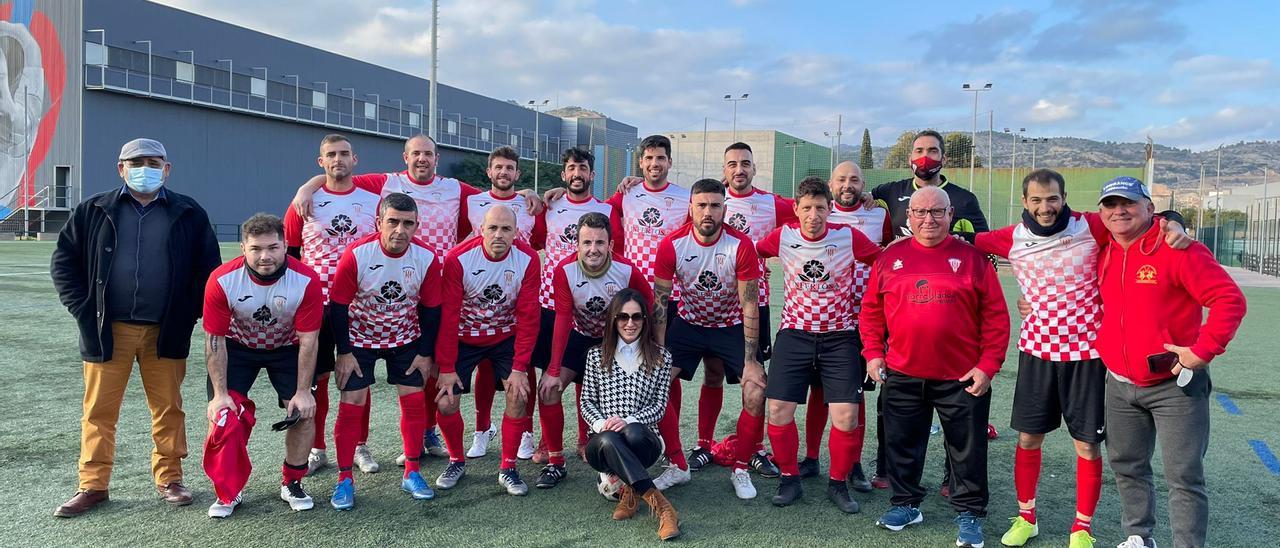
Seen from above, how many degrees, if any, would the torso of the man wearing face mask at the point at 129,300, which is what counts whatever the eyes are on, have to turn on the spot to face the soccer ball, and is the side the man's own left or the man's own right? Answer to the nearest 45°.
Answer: approximately 45° to the man's own left

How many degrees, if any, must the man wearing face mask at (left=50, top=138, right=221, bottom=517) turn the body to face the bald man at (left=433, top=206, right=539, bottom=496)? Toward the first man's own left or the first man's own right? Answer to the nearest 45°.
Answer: approximately 90° to the first man's own left

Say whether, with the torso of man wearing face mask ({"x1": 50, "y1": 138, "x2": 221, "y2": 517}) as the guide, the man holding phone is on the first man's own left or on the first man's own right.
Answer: on the first man's own left

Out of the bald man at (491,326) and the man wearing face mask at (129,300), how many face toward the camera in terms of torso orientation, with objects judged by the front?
2

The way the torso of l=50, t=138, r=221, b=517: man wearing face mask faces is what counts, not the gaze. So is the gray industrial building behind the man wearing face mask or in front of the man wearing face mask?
behind

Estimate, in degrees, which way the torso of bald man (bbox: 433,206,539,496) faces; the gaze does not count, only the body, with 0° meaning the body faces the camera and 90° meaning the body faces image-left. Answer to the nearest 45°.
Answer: approximately 0°
